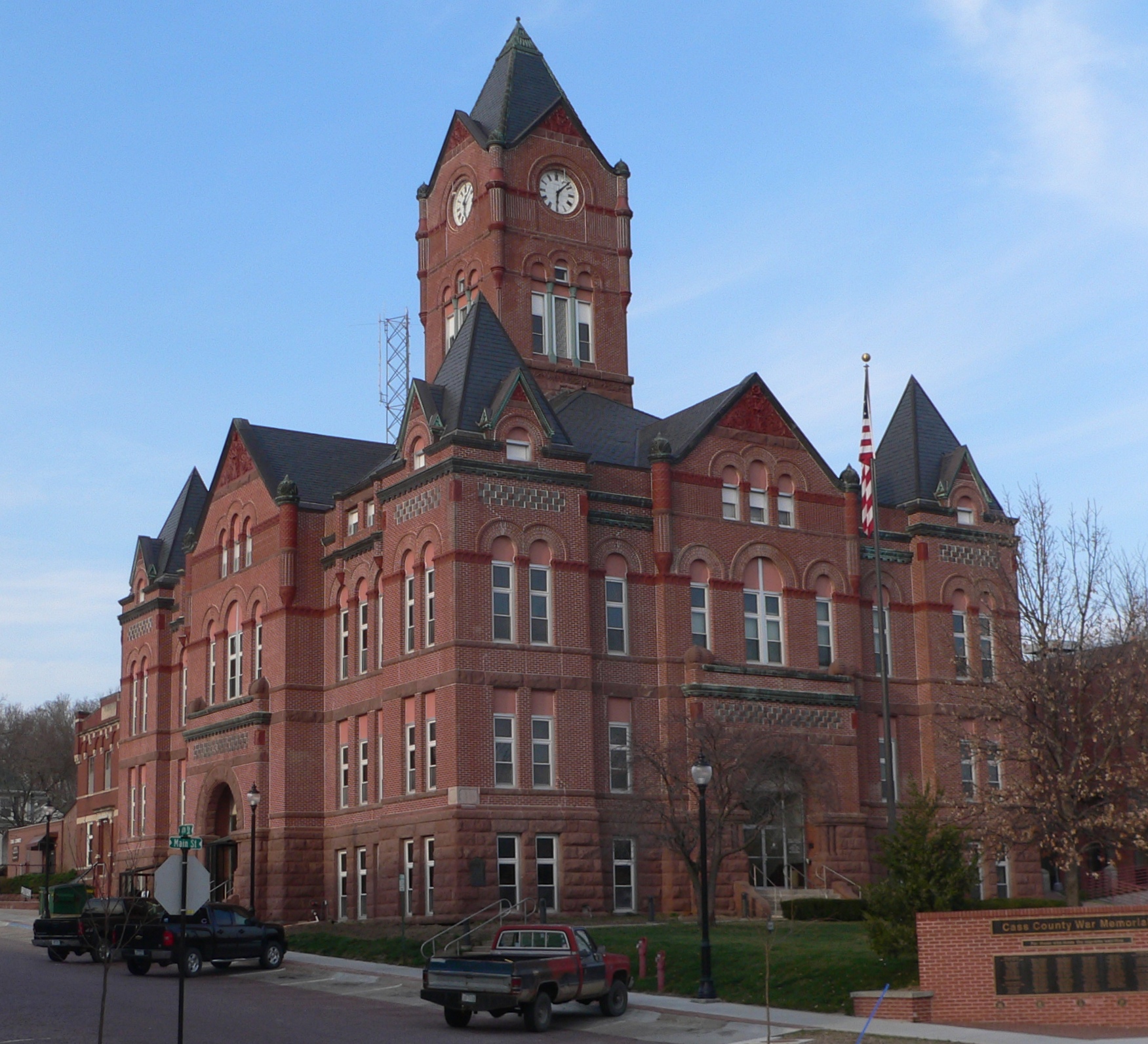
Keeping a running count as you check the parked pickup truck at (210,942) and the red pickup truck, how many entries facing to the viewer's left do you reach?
0

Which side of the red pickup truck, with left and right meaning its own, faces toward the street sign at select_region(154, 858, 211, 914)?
back

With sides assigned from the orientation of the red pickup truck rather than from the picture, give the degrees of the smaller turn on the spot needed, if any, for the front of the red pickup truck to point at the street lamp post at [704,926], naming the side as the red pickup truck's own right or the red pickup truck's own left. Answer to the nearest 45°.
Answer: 0° — it already faces it

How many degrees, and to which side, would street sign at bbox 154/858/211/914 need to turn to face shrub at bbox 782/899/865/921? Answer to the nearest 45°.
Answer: approximately 45° to its right

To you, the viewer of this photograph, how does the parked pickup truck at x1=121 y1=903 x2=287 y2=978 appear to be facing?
facing away from the viewer and to the right of the viewer

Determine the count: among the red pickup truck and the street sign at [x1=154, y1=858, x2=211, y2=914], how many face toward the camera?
0

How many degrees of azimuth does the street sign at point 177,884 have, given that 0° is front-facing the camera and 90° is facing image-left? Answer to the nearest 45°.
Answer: approximately 180°

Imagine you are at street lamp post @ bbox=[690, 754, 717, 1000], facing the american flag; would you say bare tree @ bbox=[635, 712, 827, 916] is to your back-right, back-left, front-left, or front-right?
front-left

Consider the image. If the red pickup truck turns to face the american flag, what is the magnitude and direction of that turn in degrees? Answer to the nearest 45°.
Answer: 0° — it already faces it

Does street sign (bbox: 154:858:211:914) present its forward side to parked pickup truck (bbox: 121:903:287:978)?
yes

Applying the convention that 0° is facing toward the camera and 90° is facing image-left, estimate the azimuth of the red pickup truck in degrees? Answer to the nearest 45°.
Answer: approximately 225°

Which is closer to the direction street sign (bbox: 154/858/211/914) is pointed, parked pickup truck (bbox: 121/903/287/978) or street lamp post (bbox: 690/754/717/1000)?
the parked pickup truck
